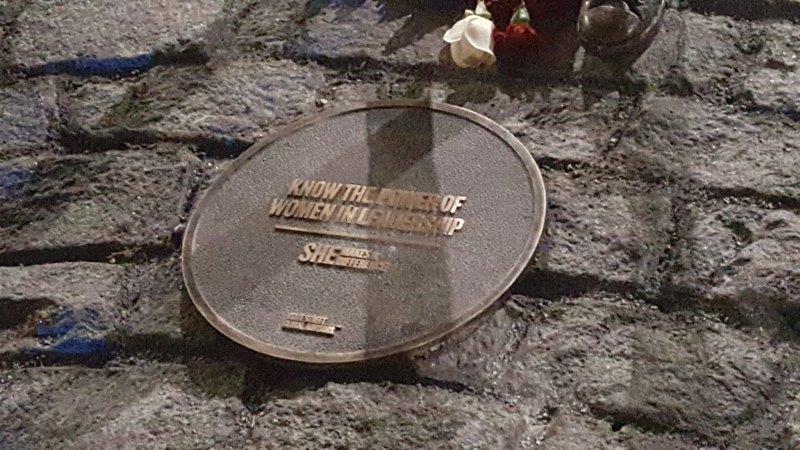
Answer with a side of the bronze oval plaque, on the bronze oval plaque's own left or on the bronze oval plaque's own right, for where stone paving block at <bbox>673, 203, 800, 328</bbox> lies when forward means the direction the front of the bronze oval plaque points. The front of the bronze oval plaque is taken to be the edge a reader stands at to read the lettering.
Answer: on the bronze oval plaque's own left

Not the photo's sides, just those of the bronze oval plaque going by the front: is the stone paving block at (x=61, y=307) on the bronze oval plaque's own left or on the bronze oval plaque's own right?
on the bronze oval plaque's own right

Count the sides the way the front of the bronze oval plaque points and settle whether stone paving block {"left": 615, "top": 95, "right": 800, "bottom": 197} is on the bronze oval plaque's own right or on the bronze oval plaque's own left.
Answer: on the bronze oval plaque's own left

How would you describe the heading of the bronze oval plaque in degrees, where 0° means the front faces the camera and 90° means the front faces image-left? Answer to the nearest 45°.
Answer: approximately 0°
